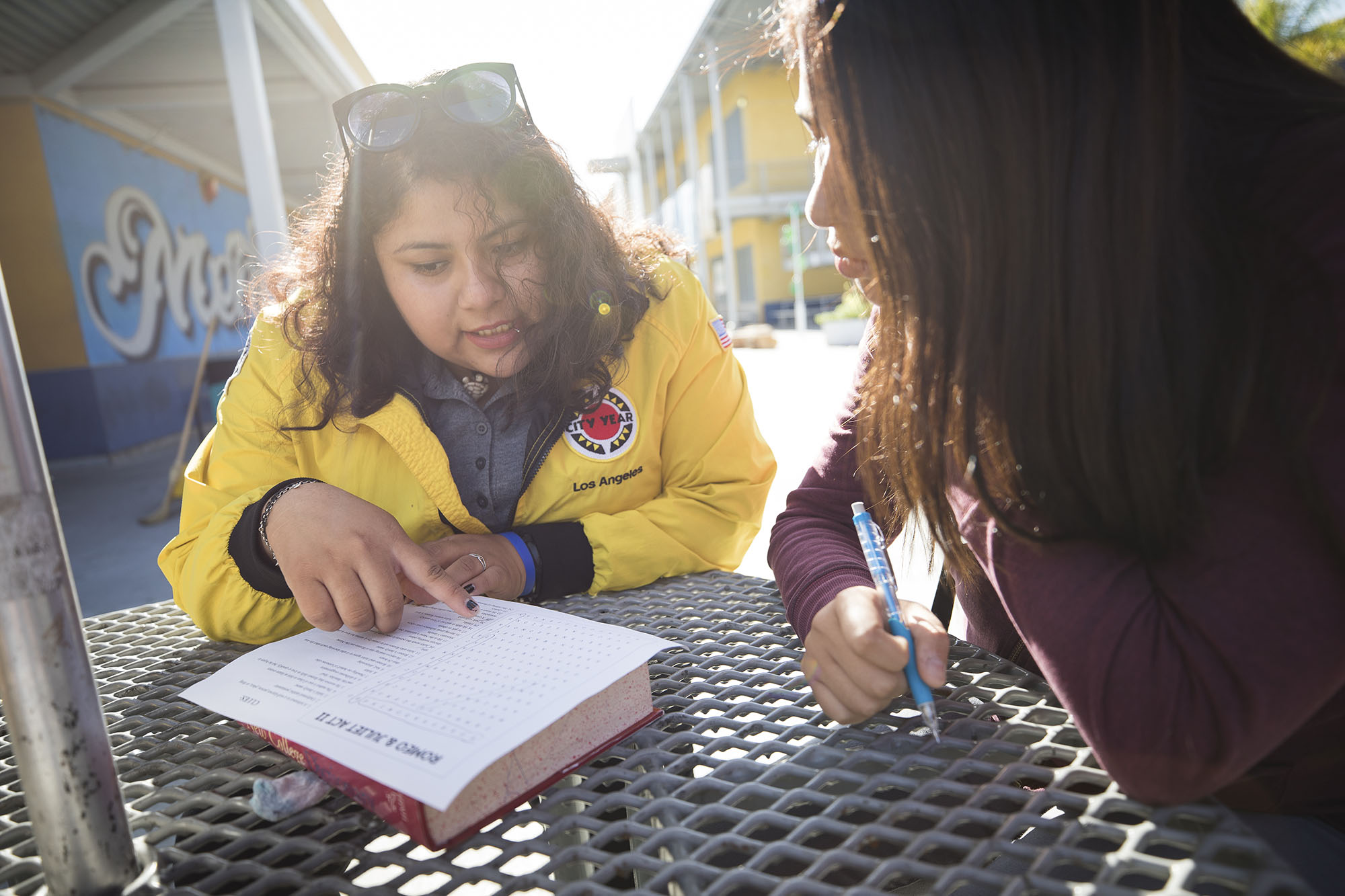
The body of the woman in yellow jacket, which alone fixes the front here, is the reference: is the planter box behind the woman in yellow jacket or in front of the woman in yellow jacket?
behind

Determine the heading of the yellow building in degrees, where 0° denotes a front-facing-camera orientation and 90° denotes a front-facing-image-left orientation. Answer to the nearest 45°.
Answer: approximately 45°

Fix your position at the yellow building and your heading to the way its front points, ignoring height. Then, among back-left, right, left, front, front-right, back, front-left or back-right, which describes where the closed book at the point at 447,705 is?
front-left

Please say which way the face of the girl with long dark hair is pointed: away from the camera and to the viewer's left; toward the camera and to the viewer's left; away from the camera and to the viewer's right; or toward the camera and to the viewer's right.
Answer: away from the camera and to the viewer's left

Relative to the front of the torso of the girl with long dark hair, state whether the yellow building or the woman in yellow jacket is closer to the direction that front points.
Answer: the woman in yellow jacket

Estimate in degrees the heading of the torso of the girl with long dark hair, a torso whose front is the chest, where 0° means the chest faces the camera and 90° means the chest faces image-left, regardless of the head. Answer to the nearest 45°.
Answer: approximately 90°

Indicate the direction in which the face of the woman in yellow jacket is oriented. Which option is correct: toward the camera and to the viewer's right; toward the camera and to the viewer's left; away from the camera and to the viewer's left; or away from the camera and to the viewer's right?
toward the camera and to the viewer's right

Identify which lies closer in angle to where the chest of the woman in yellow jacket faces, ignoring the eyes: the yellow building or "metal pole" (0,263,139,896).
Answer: the metal pole

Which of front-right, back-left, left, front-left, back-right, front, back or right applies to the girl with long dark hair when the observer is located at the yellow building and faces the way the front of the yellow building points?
front-left

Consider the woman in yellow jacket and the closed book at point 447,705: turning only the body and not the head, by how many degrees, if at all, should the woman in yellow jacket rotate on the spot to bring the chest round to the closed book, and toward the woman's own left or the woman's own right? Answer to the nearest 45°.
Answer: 0° — they already face it

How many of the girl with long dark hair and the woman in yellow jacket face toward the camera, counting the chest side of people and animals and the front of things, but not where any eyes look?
1
